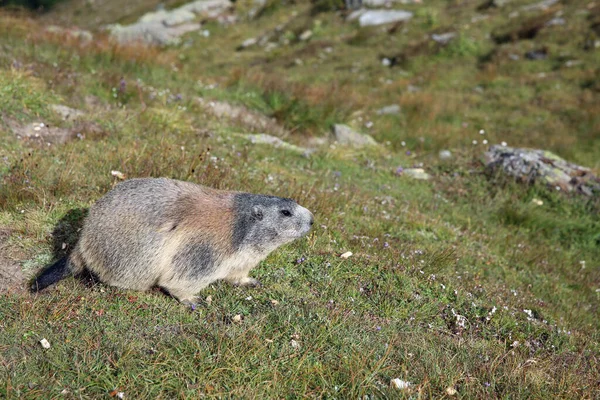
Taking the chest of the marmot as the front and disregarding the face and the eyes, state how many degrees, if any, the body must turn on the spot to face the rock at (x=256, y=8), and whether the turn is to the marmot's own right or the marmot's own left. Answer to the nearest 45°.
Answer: approximately 90° to the marmot's own left

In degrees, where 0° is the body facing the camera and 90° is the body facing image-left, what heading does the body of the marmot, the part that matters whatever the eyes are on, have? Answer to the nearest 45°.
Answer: approximately 270°

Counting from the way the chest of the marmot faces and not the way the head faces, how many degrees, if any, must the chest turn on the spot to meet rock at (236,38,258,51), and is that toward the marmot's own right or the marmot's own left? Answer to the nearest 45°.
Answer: approximately 90° to the marmot's own left

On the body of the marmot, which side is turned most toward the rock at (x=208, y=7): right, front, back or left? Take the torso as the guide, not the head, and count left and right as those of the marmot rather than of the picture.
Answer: left

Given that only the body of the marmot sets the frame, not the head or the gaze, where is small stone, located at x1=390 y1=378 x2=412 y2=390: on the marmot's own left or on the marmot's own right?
on the marmot's own right

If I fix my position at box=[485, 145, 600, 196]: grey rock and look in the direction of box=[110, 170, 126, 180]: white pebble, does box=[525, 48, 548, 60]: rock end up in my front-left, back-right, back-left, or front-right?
back-right

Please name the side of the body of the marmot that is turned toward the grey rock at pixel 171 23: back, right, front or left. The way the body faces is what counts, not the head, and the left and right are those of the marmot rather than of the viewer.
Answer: left

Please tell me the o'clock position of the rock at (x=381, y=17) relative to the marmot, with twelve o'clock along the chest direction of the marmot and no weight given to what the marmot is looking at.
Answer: The rock is roughly at 10 o'clock from the marmot.

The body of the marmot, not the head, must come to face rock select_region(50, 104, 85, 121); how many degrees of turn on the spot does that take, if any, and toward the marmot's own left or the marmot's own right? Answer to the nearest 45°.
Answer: approximately 90° to the marmot's own left
